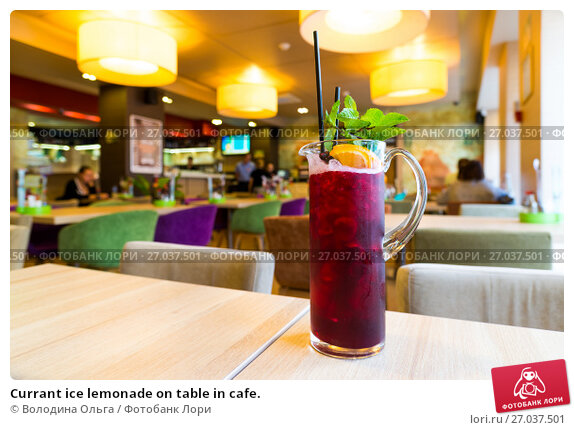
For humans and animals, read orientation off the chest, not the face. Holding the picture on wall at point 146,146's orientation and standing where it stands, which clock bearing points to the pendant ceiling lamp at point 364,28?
The pendant ceiling lamp is roughly at 1 o'clock from the picture on wall.

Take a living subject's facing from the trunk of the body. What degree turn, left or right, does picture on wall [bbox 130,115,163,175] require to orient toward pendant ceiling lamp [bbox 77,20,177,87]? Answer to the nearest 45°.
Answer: approximately 45° to its right

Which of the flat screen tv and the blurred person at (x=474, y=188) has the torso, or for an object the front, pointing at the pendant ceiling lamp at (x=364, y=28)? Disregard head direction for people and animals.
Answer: the flat screen tv

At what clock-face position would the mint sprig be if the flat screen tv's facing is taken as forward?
The mint sprig is roughly at 12 o'clock from the flat screen tv.

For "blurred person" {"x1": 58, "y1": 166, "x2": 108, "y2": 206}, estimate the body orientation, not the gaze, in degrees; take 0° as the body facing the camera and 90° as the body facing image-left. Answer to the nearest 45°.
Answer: approximately 315°

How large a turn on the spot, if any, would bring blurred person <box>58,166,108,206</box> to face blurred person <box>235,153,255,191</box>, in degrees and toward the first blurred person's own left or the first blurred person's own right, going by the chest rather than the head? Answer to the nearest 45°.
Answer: approximately 90° to the first blurred person's own left

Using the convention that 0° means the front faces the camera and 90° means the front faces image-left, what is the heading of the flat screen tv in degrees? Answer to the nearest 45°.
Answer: approximately 0°

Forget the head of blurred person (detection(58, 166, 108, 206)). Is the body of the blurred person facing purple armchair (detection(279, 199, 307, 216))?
yes
